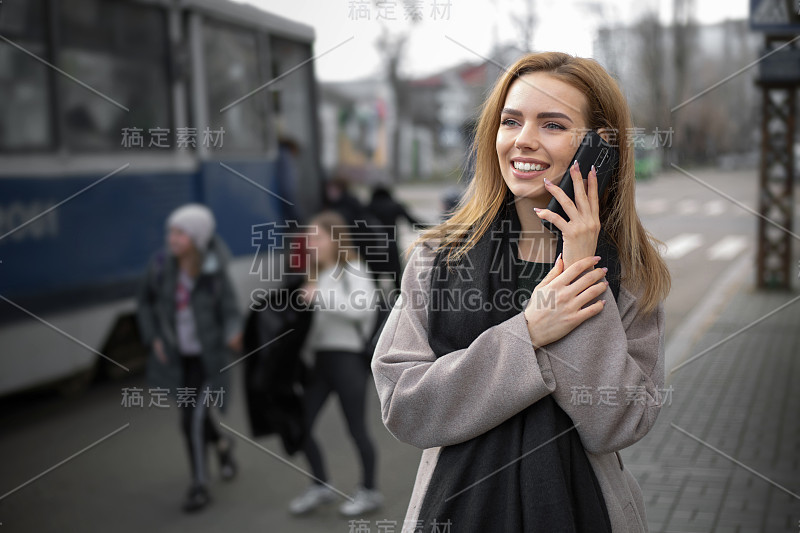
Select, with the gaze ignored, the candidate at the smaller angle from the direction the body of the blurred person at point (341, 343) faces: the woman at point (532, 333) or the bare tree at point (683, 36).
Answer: the woman

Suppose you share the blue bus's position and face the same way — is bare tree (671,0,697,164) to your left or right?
on your right

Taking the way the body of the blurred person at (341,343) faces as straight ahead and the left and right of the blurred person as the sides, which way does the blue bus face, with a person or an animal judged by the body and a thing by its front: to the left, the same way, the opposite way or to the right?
the opposite way

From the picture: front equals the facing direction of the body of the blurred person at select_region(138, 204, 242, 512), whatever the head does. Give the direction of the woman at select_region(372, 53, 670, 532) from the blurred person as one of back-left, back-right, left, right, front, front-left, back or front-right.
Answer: front-left

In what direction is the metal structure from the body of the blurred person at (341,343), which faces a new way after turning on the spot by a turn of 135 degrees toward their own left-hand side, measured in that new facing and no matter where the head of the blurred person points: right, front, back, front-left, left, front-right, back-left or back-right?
front-left

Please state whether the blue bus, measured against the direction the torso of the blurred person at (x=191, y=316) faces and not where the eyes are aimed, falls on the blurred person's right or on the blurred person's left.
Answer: on the blurred person's right

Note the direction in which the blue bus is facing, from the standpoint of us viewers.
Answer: facing away from the viewer and to the right of the viewer

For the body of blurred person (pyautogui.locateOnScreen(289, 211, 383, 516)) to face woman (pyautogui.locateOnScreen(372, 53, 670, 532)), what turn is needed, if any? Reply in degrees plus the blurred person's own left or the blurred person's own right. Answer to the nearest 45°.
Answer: approximately 45° to the blurred person's own left

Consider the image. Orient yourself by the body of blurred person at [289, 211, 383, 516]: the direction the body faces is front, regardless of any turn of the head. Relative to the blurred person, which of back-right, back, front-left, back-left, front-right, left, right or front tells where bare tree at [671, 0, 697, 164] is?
back

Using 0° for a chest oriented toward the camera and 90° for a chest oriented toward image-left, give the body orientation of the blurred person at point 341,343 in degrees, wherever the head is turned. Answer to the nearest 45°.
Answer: approximately 45°

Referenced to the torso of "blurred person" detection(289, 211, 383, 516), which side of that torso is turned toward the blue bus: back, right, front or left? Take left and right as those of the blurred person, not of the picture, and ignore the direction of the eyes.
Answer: right
